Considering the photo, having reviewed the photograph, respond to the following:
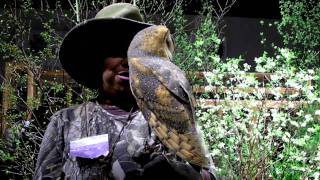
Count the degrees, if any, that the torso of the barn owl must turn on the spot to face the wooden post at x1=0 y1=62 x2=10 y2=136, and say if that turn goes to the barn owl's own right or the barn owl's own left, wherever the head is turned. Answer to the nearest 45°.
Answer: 0° — it already faces it

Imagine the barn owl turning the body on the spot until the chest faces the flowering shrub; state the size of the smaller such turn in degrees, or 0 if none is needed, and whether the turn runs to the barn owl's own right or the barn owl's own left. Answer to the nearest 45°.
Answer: approximately 45° to the barn owl's own right

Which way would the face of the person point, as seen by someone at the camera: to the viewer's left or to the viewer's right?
to the viewer's right

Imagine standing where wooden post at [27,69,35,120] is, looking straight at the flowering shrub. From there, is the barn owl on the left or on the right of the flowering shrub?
right

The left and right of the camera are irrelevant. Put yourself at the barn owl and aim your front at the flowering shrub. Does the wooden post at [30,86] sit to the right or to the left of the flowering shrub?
left

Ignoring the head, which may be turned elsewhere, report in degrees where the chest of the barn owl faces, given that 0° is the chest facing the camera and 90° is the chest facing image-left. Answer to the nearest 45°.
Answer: approximately 135°
